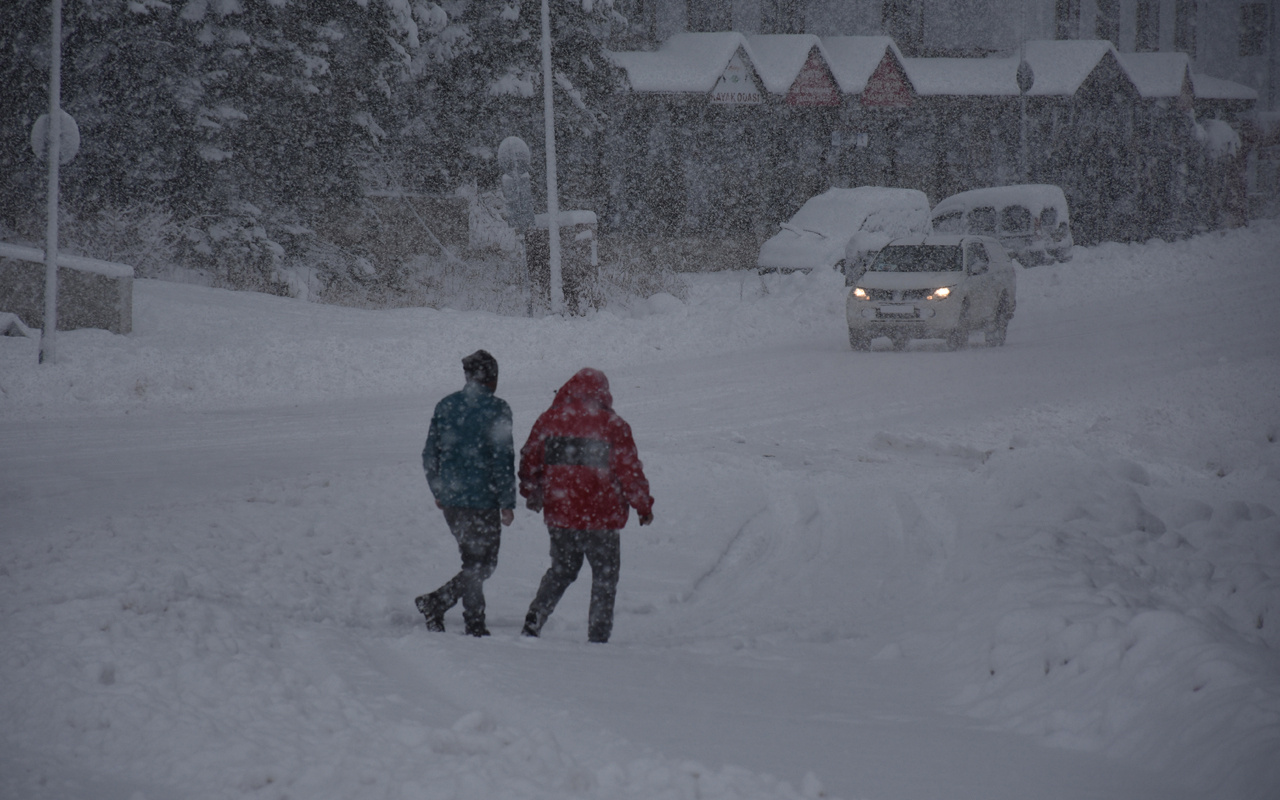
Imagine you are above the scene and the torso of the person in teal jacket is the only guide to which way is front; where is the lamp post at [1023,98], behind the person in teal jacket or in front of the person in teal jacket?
in front

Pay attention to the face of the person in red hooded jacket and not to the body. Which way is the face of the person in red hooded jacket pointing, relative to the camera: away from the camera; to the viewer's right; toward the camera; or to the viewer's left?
away from the camera

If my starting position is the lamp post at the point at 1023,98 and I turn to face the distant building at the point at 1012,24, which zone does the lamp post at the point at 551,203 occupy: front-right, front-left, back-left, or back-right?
back-left

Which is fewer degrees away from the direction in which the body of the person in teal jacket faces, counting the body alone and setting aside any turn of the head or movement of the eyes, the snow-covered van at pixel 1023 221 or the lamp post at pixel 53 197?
the snow-covered van

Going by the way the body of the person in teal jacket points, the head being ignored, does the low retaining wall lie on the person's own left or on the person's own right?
on the person's own left

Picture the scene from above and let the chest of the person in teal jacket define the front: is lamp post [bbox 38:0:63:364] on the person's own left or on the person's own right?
on the person's own left

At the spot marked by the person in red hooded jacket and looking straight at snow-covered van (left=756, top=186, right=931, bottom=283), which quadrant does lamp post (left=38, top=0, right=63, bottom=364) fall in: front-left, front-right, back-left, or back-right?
front-left

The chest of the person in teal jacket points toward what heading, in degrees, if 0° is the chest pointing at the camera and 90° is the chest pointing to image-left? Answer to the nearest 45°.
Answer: approximately 225°
